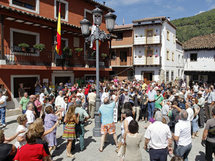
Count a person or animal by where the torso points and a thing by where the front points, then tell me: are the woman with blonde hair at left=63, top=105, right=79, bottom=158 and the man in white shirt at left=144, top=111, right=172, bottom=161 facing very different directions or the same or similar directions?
same or similar directions

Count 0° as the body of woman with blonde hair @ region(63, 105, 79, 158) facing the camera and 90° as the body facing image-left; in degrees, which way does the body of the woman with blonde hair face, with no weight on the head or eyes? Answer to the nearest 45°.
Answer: approximately 225°

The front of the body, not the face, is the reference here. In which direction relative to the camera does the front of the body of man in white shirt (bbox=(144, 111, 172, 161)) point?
away from the camera

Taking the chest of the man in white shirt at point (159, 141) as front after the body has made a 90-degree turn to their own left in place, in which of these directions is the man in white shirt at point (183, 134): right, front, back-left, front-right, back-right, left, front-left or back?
back-right

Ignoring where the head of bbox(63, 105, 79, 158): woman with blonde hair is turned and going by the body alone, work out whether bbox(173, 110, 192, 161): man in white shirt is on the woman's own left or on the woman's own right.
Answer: on the woman's own right

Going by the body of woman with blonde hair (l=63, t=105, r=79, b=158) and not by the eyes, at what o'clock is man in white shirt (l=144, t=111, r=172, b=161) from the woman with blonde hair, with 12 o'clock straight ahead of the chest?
The man in white shirt is roughly at 3 o'clock from the woman with blonde hair.

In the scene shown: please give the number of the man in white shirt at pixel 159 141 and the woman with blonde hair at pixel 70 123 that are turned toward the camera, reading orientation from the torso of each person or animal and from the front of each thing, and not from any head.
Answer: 0
